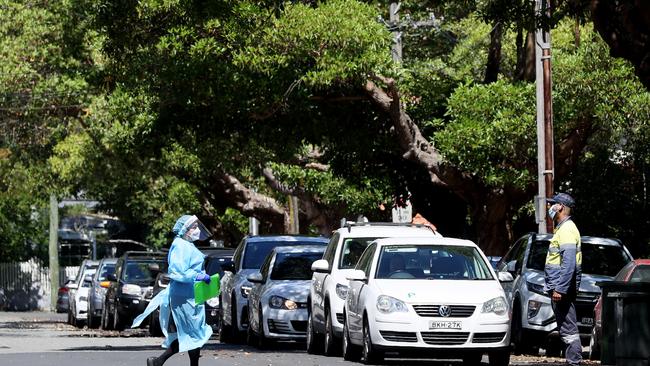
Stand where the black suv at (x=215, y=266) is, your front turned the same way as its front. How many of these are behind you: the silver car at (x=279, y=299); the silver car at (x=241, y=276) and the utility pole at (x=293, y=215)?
1

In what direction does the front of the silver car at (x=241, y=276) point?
toward the camera

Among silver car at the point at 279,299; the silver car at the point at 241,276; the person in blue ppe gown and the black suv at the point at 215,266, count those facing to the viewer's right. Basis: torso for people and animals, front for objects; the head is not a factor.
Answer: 1

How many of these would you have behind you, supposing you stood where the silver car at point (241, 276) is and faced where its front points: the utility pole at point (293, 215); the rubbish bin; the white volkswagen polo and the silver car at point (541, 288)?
1

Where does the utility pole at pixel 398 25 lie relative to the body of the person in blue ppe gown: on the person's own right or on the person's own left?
on the person's own left

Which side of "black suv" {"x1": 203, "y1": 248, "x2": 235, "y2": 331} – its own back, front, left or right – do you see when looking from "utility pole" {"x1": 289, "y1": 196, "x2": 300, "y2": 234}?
back

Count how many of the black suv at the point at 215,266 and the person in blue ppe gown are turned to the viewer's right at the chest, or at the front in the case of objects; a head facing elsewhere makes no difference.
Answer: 1

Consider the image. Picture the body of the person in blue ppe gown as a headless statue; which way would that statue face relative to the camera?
to the viewer's right

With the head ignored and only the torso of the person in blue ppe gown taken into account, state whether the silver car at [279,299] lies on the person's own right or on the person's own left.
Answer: on the person's own left

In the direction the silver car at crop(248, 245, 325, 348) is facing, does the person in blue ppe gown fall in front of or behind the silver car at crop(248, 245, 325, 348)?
in front

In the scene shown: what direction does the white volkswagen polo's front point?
toward the camera

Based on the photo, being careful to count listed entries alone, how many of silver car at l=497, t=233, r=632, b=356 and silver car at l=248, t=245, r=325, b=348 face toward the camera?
2

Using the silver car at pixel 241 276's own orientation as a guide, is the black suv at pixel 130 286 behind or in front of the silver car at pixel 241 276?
behind
